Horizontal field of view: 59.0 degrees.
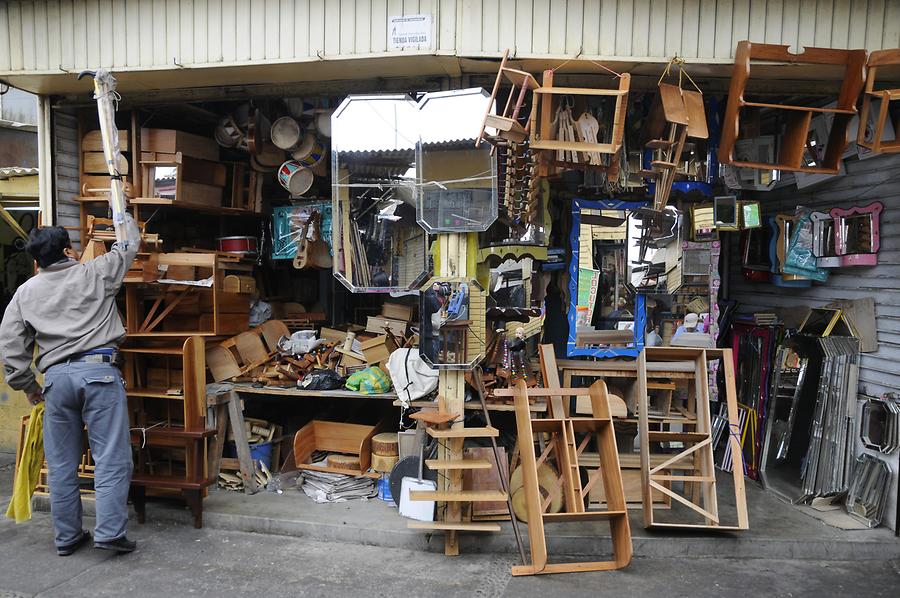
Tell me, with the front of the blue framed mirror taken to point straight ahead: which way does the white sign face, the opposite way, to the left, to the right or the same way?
the same way

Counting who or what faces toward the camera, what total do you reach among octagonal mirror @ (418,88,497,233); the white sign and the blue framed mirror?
3

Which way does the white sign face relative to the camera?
toward the camera

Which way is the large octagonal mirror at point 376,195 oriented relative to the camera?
toward the camera

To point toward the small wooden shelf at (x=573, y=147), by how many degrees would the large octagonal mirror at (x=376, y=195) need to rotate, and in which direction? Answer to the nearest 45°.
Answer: approximately 45° to its left

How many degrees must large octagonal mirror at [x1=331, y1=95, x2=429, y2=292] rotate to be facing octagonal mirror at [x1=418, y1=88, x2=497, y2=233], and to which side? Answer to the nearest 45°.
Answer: approximately 45° to its left

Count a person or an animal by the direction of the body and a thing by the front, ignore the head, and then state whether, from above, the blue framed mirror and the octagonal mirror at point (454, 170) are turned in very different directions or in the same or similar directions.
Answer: same or similar directions

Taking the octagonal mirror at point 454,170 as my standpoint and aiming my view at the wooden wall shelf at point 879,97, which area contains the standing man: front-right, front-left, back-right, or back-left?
back-right

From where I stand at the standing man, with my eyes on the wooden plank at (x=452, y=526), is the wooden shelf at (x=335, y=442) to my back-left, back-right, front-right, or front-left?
front-left

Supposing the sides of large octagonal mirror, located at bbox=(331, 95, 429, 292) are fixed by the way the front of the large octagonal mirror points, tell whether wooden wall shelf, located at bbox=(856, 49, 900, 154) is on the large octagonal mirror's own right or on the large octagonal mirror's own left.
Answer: on the large octagonal mirror's own left

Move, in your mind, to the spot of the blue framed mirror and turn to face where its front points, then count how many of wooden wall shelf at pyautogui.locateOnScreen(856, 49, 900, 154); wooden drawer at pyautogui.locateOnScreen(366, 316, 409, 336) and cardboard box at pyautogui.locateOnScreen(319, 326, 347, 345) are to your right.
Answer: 2
